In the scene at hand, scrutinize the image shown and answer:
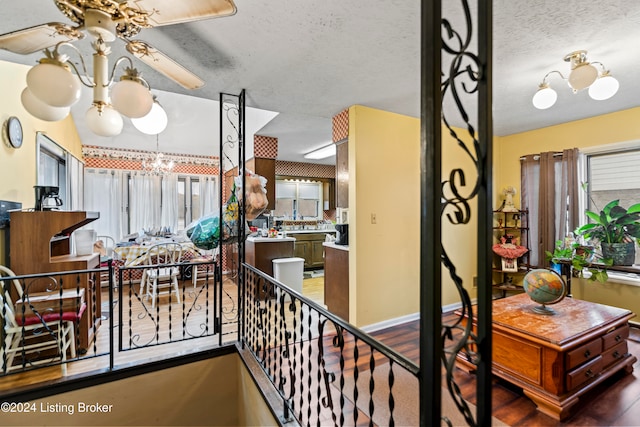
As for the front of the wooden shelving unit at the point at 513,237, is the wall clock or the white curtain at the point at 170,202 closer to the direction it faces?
the wall clock

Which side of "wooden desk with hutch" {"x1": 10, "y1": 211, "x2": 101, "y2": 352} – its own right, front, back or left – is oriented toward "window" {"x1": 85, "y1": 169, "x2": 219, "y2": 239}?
left

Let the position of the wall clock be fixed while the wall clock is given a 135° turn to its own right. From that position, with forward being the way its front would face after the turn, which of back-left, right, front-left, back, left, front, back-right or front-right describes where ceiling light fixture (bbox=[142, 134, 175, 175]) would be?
back-right

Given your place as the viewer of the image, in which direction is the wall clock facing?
facing the viewer and to the right of the viewer

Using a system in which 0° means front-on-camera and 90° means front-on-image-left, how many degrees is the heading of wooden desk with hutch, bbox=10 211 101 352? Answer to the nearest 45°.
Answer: approximately 270°

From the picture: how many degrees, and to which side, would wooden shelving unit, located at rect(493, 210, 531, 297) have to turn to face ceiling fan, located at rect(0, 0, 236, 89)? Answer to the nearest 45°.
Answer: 0° — it already faces it

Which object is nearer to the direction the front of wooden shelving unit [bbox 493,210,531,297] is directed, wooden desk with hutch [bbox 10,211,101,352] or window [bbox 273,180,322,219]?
the wooden desk with hutch

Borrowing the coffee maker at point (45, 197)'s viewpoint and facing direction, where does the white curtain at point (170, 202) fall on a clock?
The white curtain is roughly at 10 o'clock from the coffee maker.

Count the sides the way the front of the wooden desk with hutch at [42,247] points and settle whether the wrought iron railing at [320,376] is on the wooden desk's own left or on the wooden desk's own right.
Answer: on the wooden desk's own right

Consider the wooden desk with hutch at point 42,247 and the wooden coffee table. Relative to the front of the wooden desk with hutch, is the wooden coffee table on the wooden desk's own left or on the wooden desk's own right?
on the wooden desk's own right

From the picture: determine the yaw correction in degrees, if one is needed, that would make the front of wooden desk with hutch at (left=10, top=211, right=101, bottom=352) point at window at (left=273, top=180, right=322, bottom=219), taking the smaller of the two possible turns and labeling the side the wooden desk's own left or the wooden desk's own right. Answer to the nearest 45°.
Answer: approximately 45° to the wooden desk's own left

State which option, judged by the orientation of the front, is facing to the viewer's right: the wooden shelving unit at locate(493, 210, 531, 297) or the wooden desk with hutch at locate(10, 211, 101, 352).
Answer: the wooden desk with hutch at locate(10, 211, 101, 352)

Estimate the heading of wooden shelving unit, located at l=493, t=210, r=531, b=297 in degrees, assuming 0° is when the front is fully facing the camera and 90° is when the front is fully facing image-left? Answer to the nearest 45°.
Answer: approximately 0°

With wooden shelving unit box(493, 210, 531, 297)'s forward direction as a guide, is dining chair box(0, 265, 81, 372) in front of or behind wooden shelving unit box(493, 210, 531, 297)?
in front

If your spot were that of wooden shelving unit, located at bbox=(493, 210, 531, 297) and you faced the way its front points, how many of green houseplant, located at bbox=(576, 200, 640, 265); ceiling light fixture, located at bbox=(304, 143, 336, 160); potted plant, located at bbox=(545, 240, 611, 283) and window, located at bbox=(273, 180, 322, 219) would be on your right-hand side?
2

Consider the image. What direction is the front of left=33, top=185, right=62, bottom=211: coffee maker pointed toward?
to the viewer's right

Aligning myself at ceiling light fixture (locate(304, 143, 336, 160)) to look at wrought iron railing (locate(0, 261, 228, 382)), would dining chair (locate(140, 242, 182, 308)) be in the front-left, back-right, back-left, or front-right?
front-right

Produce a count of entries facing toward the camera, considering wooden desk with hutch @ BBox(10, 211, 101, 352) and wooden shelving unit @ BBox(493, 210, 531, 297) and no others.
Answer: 1

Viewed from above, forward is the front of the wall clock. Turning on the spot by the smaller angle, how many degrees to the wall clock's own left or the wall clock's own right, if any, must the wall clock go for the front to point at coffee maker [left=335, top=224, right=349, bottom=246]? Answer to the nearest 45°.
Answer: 0° — it already faces it
